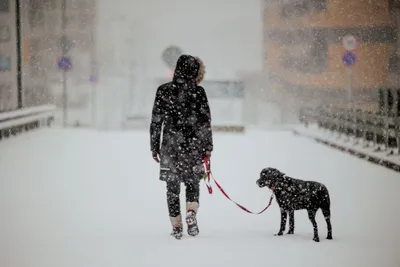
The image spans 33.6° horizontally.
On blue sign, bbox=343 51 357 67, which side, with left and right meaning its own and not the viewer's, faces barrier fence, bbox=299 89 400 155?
front

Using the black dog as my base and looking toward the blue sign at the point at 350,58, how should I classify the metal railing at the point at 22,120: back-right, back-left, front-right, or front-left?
front-left

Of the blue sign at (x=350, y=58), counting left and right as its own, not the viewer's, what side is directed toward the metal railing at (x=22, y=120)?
right

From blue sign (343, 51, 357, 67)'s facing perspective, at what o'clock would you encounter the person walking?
The person walking is roughly at 12 o'clock from the blue sign.

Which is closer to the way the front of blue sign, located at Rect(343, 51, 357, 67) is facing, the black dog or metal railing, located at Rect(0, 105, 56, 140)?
the black dog

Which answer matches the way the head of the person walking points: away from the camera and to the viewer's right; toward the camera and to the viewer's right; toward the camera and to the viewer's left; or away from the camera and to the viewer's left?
away from the camera and to the viewer's right

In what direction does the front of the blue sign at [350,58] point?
toward the camera

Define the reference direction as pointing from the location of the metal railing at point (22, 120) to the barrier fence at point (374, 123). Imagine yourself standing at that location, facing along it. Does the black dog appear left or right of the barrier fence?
right

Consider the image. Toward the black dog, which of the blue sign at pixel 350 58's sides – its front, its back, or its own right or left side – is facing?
front

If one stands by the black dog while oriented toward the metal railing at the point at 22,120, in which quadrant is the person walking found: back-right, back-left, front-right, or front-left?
front-left
